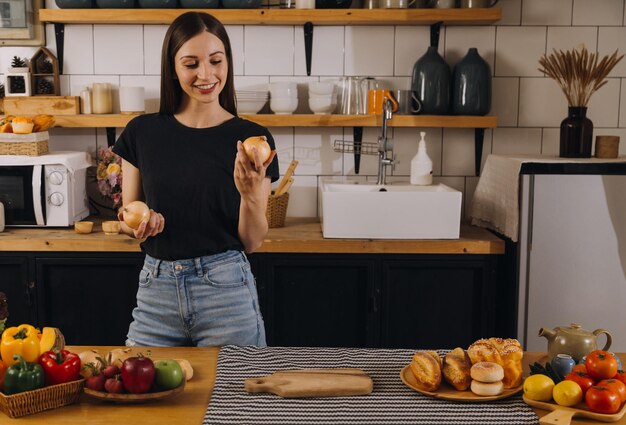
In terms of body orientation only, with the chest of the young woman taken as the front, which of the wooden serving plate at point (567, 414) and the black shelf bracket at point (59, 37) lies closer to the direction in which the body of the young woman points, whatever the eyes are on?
the wooden serving plate

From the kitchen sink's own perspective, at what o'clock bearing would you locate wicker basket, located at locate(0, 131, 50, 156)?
The wicker basket is roughly at 3 o'clock from the kitchen sink.

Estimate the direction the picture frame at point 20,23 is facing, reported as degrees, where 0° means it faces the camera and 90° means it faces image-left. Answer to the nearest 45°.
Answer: approximately 0°

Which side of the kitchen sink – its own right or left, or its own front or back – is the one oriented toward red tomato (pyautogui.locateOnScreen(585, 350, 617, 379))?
front

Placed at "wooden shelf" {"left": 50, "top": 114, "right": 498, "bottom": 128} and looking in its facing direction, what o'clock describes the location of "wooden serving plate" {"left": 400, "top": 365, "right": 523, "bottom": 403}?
The wooden serving plate is roughly at 12 o'clock from the wooden shelf.

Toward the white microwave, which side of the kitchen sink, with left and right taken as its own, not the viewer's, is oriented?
right
